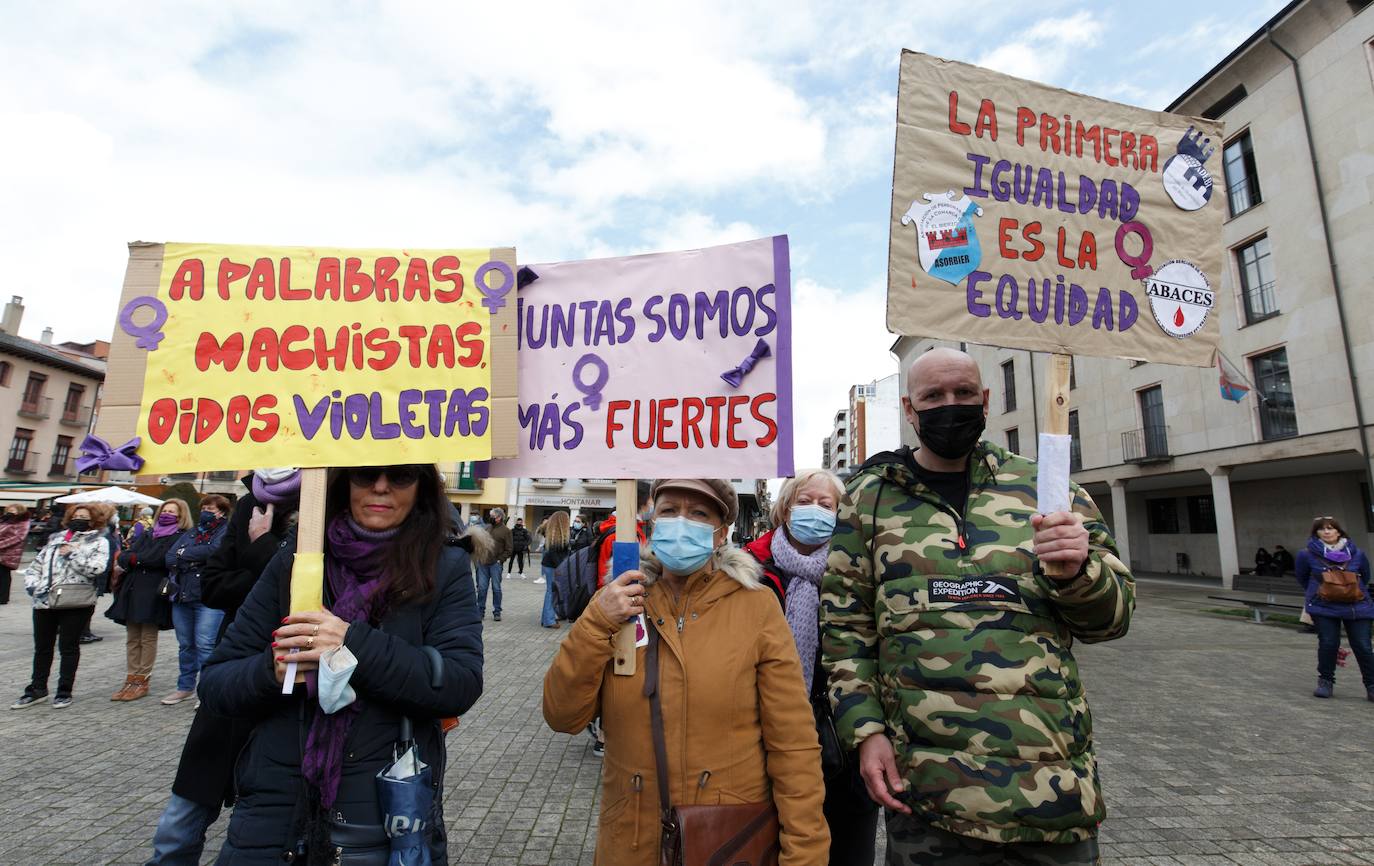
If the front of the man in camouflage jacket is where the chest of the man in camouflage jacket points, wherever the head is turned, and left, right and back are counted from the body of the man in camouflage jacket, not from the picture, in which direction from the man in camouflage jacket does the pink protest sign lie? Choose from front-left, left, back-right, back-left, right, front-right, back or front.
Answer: right

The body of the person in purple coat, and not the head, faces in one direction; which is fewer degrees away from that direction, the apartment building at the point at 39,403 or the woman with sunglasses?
the woman with sunglasses

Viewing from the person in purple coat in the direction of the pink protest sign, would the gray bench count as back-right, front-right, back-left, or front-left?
back-right

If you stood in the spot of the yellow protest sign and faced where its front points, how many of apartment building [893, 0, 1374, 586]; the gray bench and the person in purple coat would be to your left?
3

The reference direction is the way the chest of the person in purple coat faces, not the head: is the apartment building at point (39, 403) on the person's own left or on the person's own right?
on the person's own right

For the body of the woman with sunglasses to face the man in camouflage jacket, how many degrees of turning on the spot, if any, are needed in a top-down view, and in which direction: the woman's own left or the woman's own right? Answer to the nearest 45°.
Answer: approximately 45° to the woman's own left

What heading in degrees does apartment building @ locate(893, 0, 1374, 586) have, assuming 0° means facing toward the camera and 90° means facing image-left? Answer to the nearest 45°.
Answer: approximately 45°

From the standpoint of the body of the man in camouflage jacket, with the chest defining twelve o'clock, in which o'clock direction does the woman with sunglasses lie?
The woman with sunglasses is roughly at 2 o'clock from the man in camouflage jacket.

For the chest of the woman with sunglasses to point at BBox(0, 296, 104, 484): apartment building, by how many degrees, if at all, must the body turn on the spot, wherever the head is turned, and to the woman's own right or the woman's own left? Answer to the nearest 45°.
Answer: approximately 180°

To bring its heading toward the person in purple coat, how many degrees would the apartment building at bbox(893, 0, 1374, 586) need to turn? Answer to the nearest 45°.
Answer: approximately 45° to its left

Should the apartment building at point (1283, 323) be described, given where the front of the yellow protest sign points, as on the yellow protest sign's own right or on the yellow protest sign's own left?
on the yellow protest sign's own left
